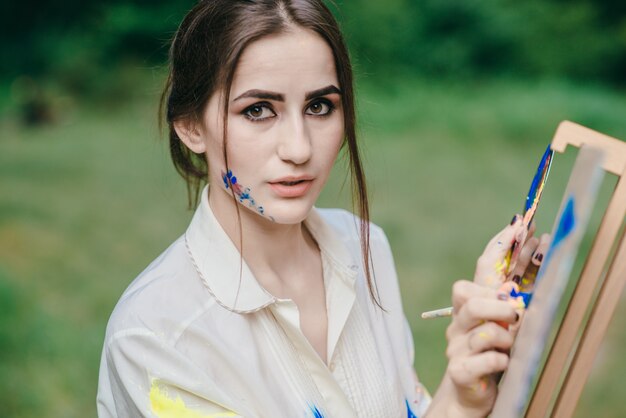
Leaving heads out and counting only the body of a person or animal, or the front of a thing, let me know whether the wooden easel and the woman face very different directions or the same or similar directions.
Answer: very different directions

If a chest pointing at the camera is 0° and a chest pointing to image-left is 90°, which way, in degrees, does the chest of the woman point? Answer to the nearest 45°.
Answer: approximately 315°

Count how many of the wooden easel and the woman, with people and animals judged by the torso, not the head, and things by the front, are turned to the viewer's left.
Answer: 1

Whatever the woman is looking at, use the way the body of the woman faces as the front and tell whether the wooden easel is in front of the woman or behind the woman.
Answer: in front

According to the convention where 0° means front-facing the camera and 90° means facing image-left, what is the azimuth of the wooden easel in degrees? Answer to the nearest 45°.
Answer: approximately 90°

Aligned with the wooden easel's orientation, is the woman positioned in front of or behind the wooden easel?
in front
